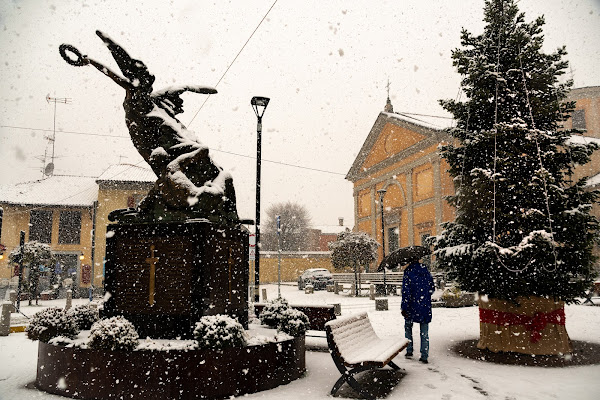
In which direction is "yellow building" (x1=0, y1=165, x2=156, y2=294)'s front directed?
toward the camera

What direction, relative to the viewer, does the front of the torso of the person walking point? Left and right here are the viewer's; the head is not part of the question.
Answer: facing away from the viewer

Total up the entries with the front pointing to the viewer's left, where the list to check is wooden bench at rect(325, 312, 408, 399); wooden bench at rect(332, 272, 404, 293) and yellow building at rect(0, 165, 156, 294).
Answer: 0

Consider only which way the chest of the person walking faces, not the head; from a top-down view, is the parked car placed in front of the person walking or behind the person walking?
in front

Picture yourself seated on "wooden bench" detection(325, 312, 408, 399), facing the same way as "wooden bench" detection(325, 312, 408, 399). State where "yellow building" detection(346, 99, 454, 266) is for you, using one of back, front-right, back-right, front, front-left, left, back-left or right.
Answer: back-left

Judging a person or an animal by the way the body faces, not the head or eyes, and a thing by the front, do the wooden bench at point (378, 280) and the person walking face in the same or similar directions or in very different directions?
very different directions

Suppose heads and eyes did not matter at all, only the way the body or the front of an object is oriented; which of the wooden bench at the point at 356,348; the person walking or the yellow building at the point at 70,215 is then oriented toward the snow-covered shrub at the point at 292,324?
the yellow building

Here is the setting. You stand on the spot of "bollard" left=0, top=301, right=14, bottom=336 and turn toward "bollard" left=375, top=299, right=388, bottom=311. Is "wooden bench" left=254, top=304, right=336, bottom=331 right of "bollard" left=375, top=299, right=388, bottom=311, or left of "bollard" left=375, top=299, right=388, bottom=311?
right

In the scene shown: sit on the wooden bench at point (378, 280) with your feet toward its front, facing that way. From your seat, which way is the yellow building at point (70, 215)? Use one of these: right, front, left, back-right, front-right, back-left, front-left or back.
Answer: right

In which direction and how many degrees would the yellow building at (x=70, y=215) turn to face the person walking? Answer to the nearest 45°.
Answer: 0° — it already faces them

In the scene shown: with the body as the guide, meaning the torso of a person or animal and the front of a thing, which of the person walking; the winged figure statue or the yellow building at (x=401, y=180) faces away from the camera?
the person walking

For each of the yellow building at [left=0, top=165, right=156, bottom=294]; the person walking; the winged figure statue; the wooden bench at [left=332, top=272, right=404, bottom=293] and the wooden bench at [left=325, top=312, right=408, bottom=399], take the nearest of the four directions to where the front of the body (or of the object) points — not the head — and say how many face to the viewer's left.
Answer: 1

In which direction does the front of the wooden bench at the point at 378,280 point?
toward the camera

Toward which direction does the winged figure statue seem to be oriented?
to the viewer's left

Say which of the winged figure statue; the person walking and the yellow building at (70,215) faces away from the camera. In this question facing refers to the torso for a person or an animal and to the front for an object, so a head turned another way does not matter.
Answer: the person walking

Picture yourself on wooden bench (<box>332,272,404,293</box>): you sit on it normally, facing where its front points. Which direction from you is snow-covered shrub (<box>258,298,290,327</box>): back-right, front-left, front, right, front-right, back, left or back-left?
front
